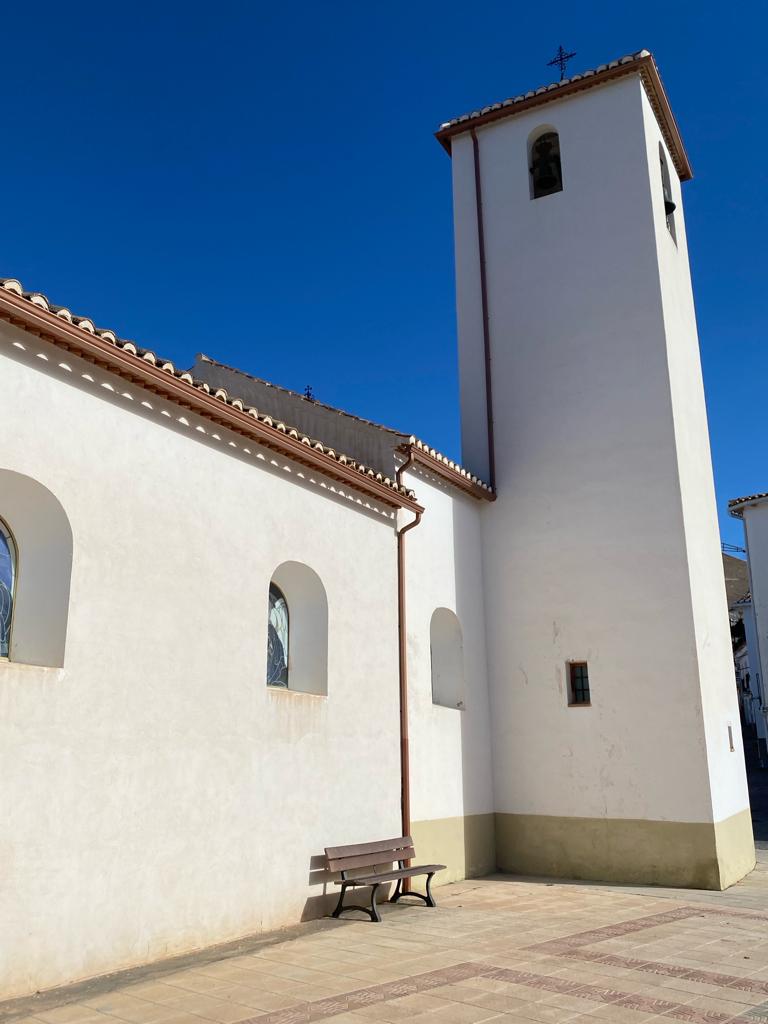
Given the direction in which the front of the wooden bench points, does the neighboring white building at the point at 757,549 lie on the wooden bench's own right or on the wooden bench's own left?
on the wooden bench's own left

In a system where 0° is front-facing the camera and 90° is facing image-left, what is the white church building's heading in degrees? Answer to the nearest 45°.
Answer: approximately 225°

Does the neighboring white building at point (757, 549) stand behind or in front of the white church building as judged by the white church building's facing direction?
in front
